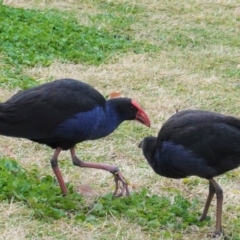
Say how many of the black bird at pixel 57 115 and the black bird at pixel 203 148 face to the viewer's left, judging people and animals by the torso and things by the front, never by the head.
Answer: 1

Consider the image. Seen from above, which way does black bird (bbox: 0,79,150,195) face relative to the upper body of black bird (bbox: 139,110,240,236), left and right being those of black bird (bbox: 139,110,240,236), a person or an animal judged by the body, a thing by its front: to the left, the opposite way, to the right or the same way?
the opposite way

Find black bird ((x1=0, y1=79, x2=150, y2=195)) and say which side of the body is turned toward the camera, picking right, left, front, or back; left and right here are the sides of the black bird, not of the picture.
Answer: right

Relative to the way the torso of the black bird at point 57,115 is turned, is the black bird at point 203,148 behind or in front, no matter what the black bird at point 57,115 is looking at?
in front

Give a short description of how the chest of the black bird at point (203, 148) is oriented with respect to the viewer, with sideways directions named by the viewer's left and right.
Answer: facing to the left of the viewer

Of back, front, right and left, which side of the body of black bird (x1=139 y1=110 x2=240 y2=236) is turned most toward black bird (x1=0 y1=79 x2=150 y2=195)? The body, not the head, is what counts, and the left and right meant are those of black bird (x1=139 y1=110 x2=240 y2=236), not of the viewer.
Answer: front
